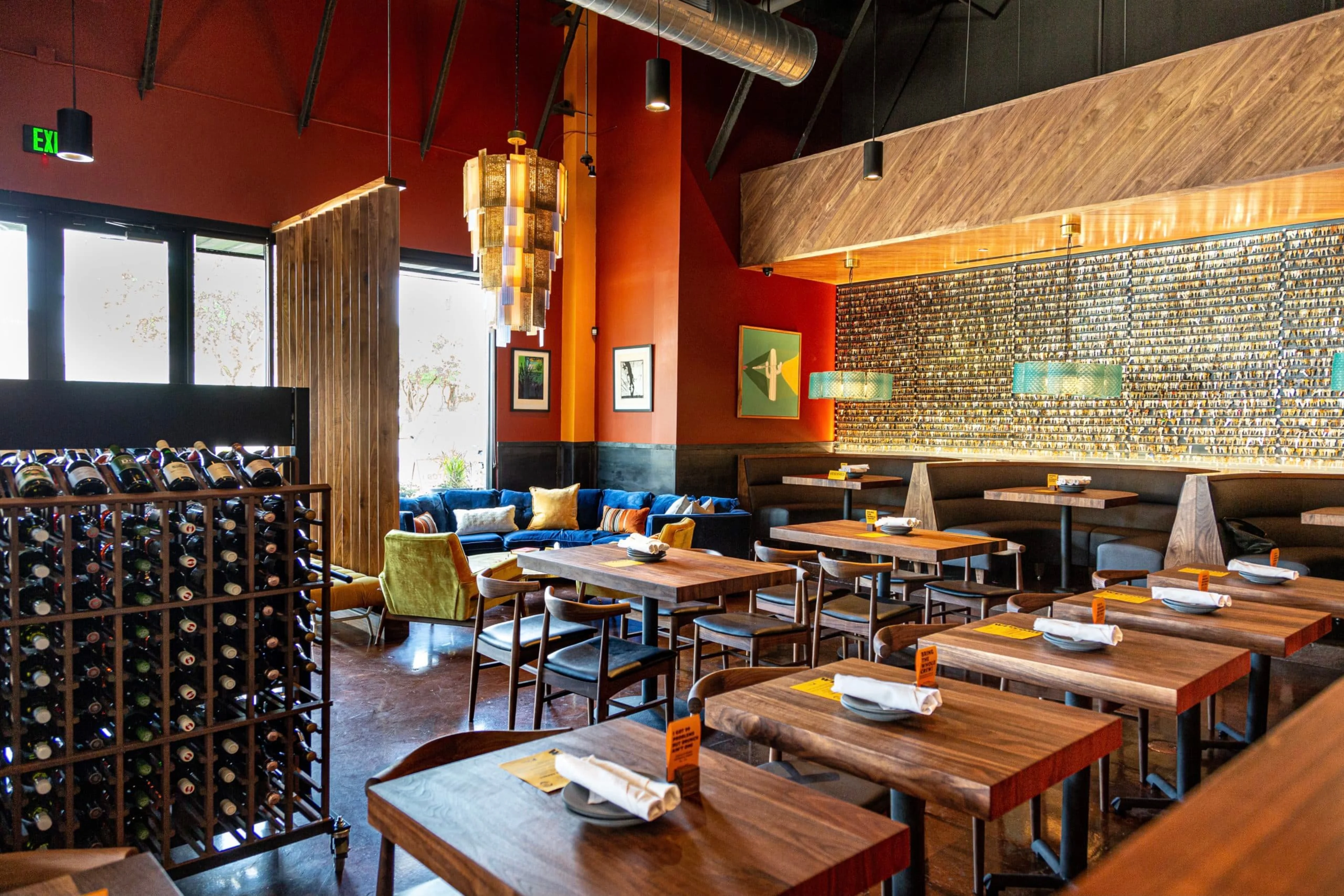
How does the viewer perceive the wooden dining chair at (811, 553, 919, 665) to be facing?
facing away from the viewer and to the right of the viewer

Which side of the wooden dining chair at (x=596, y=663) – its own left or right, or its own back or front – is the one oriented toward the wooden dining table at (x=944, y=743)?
right

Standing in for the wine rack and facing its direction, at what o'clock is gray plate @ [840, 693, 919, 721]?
The gray plate is roughly at 12 o'clock from the wine rack.

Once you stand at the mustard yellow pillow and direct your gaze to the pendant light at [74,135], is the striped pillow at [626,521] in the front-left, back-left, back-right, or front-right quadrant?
back-left

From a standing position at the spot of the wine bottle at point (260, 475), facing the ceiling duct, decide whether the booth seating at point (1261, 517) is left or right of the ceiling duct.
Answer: right

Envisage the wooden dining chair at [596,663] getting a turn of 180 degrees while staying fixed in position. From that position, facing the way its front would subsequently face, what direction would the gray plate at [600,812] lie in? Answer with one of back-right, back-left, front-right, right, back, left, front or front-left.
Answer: front-left

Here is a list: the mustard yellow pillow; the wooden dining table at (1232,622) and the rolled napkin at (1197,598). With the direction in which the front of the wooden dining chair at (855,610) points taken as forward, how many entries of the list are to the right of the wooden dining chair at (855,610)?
2

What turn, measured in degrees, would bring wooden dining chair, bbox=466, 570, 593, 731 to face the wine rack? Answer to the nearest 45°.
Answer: approximately 180°

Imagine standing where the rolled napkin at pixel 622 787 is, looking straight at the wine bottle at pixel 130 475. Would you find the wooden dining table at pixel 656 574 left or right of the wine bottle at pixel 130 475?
right

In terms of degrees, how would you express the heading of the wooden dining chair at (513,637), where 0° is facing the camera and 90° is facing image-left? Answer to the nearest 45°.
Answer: approximately 225°

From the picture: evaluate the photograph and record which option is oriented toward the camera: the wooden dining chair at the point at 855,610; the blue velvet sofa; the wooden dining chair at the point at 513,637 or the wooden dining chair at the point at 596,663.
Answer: the blue velvet sofa

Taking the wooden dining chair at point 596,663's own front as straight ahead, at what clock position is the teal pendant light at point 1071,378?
The teal pendant light is roughly at 12 o'clock from the wooden dining chair.

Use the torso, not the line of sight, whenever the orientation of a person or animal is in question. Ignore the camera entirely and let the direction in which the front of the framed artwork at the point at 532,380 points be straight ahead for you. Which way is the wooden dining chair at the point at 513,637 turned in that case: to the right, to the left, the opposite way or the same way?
to the left
